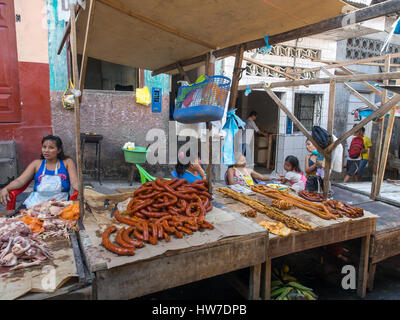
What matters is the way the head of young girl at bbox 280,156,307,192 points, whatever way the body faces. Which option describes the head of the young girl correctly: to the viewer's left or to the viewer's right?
to the viewer's left

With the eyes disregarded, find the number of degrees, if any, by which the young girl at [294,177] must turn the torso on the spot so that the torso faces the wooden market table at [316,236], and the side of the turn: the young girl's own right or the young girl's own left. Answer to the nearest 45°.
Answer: approximately 90° to the young girl's own left

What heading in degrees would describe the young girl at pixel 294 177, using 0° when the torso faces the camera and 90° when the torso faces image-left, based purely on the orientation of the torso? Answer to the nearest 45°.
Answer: approximately 90°
